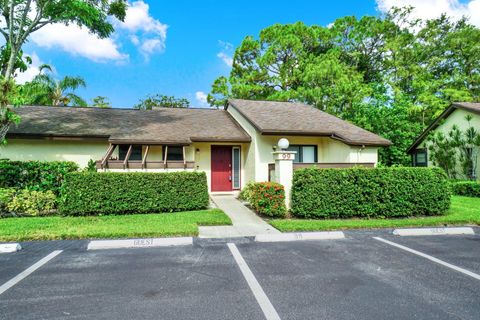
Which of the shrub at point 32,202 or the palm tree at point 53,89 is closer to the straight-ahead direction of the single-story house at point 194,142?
the shrub

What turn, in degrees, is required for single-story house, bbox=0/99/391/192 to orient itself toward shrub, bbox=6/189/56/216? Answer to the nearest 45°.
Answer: approximately 45° to its right

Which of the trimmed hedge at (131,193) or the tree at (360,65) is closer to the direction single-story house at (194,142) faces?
the trimmed hedge

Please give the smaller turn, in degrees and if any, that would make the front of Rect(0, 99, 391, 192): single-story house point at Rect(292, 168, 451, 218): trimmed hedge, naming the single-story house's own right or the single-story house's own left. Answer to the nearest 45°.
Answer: approximately 45° to the single-story house's own left

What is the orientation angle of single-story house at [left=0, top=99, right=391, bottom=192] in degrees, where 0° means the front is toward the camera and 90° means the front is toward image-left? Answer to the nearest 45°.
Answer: approximately 0°

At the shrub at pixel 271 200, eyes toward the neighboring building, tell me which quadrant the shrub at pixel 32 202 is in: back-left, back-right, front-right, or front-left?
back-left

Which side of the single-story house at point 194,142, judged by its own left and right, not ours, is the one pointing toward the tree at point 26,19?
right

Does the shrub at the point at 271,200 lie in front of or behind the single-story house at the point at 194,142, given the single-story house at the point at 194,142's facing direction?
in front

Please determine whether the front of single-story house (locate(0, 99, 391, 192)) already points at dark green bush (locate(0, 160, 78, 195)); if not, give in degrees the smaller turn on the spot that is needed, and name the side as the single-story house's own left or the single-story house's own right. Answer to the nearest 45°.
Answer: approximately 45° to the single-story house's own right

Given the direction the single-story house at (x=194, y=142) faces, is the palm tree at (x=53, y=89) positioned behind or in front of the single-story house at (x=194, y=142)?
behind

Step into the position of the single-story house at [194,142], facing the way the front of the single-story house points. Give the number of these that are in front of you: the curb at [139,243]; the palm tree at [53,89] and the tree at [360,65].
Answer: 1

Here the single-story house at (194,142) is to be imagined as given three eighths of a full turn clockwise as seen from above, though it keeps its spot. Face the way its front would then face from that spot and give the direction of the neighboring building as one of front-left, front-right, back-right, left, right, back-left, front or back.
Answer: back-right

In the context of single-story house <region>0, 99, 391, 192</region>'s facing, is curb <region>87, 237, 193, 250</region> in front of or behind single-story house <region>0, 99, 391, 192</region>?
in front

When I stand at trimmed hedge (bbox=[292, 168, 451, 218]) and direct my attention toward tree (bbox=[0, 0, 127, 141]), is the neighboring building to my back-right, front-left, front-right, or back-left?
back-right
